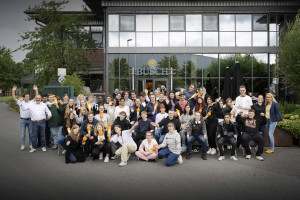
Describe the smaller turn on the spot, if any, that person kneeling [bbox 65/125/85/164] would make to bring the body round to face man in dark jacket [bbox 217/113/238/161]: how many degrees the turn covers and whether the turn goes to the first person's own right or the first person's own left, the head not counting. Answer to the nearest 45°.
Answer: approximately 90° to the first person's own left

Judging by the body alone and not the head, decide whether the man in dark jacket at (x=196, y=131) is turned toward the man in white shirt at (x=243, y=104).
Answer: no

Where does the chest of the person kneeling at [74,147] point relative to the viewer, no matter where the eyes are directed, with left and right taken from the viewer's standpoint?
facing the viewer

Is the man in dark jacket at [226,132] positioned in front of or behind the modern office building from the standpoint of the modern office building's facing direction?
in front

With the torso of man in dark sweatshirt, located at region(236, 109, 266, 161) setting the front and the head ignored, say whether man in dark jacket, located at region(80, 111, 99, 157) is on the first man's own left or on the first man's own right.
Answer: on the first man's own right

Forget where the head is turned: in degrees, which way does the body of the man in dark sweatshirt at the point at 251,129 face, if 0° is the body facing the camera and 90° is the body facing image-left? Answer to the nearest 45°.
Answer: approximately 0°

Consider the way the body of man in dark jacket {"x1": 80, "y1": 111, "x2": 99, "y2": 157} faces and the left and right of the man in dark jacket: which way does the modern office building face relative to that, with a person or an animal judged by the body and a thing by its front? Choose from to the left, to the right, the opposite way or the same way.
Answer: the same way

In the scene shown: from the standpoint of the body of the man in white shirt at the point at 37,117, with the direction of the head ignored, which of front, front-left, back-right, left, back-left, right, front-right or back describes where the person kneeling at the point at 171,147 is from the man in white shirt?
front-left

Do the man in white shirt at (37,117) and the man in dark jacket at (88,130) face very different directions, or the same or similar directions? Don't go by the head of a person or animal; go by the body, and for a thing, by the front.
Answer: same or similar directions

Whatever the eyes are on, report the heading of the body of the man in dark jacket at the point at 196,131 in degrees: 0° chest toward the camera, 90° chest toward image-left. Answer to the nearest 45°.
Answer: approximately 0°

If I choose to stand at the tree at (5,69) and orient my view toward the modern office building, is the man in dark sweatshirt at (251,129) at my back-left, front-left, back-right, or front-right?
front-right

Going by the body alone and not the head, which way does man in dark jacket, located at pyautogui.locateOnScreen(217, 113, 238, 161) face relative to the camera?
toward the camera

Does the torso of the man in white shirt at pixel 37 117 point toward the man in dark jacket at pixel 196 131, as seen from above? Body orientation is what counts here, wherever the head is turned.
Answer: no
